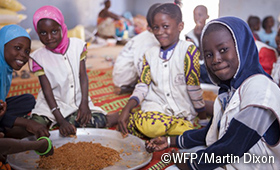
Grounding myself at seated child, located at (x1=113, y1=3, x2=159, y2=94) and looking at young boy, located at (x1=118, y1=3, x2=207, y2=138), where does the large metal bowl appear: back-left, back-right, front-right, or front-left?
front-right

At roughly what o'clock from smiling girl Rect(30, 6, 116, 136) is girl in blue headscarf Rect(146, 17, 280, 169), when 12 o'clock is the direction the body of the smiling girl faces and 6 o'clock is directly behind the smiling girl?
The girl in blue headscarf is roughly at 11 o'clock from the smiling girl.

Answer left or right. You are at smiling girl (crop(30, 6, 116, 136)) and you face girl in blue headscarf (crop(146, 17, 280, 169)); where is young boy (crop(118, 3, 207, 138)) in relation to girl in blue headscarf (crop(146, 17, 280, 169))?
left

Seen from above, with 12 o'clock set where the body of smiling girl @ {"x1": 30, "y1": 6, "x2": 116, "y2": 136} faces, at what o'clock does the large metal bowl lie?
The large metal bowl is roughly at 11 o'clock from the smiling girl.

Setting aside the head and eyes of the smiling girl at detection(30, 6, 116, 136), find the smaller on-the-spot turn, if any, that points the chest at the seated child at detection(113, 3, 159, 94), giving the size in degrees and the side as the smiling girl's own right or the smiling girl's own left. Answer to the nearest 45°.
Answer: approximately 135° to the smiling girl's own left

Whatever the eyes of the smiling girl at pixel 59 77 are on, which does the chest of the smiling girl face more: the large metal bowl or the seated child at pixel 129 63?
the large metal bowl

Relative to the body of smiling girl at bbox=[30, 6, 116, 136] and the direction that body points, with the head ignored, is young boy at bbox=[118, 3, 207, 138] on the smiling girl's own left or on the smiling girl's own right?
on the smiling girl's own left

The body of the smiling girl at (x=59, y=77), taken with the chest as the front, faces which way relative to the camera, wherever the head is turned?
toward the camera
